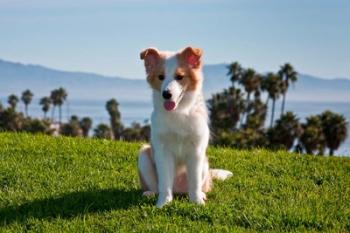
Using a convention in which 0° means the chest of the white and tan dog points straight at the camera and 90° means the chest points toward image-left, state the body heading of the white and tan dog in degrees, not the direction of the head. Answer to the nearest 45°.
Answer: approximately 0°
